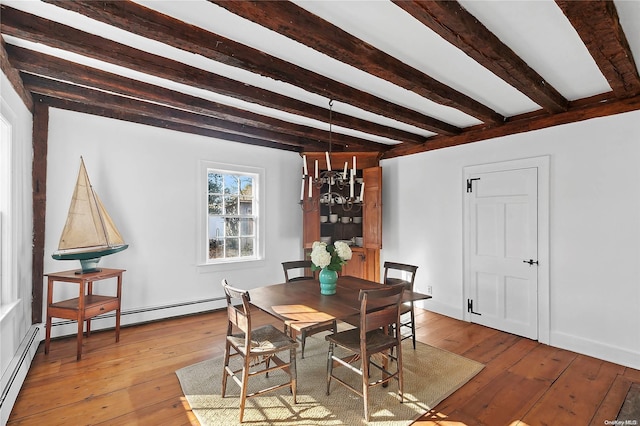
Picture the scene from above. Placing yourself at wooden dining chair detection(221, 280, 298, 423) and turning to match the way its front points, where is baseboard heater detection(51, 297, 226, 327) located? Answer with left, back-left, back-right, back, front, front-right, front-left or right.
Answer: left

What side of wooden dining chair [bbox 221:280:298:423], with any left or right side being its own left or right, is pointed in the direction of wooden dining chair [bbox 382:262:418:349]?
front

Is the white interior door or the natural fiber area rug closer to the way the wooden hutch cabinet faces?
the natural fiber area rug

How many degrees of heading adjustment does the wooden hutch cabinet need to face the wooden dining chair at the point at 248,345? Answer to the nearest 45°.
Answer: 0° — it already faces it

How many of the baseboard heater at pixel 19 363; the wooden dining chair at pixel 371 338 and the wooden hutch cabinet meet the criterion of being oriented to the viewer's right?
1

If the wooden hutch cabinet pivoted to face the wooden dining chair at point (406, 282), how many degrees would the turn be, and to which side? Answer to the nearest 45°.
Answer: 0° — it already faces it

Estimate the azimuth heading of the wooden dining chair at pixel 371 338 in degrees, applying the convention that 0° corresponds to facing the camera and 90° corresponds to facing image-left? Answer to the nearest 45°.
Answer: approximately 135°

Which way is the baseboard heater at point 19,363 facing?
to the viewer's right

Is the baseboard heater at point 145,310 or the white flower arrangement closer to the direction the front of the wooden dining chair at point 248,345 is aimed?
the white flower arrangement

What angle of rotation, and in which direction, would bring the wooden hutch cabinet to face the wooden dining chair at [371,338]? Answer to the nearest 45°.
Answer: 0° — it already faces it

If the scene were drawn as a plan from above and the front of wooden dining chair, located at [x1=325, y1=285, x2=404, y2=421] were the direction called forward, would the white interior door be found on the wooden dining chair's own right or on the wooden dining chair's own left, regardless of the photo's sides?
on the wooden dining chair's own right

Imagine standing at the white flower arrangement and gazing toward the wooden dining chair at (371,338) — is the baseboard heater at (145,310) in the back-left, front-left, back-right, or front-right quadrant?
back-right

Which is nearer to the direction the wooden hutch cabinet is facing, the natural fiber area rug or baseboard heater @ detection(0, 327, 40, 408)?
the natural fiber area rug

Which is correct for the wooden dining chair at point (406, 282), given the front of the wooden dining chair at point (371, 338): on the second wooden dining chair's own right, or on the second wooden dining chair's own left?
on the second wooden dining chair's own right

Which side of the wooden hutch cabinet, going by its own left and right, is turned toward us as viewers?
front

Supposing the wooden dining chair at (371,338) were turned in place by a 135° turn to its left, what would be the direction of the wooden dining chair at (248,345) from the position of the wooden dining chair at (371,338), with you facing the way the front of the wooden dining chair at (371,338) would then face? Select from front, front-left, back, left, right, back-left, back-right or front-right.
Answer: right

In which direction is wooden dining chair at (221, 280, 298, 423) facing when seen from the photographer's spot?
facing away from the viewer and to the right of the viewer

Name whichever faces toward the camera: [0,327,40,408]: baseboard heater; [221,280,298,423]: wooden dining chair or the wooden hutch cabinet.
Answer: the wooden hutch cabinet
